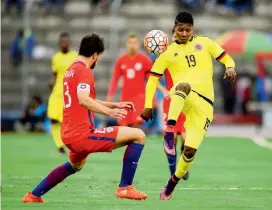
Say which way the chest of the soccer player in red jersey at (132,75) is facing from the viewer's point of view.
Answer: toward the camera

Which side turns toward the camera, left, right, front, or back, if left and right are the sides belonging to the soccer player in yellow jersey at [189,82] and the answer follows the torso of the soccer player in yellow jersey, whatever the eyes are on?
front

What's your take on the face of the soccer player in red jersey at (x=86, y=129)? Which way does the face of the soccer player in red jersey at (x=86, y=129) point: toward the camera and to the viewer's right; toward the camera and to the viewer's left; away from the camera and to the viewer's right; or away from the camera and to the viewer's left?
away from the camera and to the viewer's right

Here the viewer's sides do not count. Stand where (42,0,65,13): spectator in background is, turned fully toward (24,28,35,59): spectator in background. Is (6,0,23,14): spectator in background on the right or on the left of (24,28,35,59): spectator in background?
right

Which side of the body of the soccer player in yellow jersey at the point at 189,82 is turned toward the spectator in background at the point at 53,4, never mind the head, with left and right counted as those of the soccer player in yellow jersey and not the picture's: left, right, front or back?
back

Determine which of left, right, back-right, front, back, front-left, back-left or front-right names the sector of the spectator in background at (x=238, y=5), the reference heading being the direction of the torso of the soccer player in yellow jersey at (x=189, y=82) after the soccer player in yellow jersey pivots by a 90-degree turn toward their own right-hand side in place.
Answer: right

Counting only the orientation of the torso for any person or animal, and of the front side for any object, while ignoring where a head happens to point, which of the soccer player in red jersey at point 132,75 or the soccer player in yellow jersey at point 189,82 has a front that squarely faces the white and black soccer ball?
the soccer player in red jersey

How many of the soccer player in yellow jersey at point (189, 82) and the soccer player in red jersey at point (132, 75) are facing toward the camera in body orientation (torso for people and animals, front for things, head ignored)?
2
